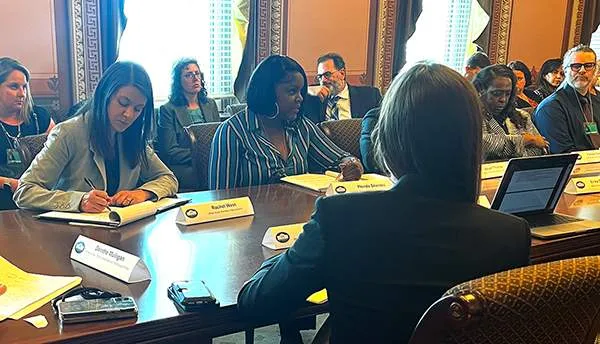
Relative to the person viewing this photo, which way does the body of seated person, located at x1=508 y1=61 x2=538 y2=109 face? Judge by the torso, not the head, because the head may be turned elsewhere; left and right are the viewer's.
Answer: facing the viewer and to the left of the viewer

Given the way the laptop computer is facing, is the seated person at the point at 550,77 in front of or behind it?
behind

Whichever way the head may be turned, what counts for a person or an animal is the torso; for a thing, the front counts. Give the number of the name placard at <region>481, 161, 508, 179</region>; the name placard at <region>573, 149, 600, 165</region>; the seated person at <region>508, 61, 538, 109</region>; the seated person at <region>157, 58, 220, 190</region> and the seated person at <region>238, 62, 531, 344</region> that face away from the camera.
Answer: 1

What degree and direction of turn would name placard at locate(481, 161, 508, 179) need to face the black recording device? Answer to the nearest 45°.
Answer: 0° — it already faces it

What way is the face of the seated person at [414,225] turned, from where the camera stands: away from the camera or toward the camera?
away from the camera

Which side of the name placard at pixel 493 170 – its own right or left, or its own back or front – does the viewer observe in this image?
front

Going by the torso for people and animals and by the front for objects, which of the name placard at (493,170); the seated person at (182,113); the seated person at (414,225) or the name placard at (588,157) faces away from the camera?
the seated person at (414,225)

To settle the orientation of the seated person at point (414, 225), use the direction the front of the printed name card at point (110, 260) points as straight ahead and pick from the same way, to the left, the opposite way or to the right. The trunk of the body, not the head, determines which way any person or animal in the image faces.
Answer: the opposite way

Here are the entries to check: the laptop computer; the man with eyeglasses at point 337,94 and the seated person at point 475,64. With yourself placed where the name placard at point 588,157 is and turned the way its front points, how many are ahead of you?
1

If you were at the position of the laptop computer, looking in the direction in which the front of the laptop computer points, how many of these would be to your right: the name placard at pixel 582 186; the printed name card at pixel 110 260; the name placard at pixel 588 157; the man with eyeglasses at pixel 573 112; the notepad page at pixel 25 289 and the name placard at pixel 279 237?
3

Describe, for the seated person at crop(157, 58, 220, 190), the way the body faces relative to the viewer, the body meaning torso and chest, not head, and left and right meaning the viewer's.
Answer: facing the viewer and to the right of the viewer

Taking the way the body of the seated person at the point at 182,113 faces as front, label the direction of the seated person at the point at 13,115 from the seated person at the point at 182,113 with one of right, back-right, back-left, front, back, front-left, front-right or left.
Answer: right

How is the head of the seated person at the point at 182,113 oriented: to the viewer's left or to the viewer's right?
to the viewer's right

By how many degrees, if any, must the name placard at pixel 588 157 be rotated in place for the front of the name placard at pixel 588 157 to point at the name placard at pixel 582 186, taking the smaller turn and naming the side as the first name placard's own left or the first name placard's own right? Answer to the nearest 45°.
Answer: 0° — it already faces it

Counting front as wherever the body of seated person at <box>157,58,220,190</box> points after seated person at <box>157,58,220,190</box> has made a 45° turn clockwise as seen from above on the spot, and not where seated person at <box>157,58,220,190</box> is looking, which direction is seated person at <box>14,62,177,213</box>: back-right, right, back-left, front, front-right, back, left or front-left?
front
